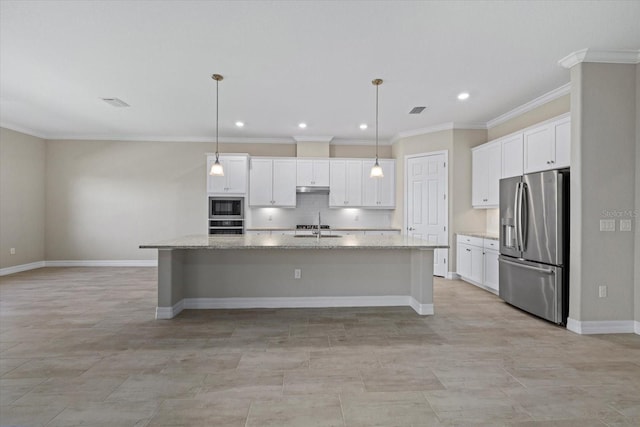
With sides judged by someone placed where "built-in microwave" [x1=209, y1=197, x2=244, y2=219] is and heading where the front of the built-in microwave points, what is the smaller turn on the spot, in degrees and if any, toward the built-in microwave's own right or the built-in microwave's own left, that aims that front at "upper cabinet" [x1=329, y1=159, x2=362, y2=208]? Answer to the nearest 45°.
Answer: approximately 90° to the built-in microwave's own left

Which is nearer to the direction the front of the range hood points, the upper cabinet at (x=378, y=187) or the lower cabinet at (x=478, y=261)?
the lower cabinet

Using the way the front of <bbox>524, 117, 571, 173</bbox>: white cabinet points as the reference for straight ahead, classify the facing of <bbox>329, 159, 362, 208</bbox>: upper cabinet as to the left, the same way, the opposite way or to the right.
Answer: to the left

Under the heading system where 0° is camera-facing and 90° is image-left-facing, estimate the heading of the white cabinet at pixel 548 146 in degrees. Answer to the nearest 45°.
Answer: approximately 45°

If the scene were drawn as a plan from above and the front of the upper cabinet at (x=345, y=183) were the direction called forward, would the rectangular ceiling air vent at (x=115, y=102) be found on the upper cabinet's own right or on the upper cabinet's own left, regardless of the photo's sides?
on the upper cabinet's own right

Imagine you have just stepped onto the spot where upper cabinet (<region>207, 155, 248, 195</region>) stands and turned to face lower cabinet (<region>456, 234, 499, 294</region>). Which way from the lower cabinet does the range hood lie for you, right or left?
left

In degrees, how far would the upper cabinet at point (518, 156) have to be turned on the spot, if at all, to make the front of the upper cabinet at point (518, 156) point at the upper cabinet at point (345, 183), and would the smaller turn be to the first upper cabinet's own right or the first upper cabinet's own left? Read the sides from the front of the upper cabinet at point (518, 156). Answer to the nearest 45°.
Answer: approximately 45° to the first upper cabinet's own right

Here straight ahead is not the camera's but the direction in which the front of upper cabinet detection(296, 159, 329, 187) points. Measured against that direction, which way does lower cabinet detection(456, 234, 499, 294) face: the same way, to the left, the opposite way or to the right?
to the right

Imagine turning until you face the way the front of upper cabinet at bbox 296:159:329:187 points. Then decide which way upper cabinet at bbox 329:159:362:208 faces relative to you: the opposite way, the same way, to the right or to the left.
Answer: the same way

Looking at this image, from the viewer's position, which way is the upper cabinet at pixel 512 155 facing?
facing the viewer and to the left of the viewer

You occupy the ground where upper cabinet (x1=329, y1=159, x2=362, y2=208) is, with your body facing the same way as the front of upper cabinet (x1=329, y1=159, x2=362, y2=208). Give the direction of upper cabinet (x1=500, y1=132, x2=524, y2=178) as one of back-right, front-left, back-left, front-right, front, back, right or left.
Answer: front-left

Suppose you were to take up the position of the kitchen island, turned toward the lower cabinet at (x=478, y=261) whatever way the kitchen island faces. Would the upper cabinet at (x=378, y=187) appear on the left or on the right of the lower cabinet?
left

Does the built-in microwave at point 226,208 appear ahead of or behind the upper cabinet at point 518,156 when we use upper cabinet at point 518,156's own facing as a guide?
ahead

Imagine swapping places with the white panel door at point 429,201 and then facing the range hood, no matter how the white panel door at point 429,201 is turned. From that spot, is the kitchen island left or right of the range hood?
left

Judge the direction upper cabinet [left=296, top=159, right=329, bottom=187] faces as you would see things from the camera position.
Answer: facing the viewer

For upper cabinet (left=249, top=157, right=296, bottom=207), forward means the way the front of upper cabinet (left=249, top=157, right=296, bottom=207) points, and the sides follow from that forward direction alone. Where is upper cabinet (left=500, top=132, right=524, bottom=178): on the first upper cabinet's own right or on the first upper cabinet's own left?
on the first upper cabinet's own left

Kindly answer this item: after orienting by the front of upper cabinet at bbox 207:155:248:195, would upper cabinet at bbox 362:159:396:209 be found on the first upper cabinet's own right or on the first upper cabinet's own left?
on the first upper cabinet's own left

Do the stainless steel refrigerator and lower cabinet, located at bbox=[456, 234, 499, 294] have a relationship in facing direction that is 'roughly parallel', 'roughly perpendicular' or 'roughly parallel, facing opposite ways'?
roughly parallel

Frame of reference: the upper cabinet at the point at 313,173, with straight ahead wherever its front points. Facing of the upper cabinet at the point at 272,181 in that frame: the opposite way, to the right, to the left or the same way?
the same way

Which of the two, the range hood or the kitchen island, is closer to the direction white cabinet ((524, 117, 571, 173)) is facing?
the kitchen island

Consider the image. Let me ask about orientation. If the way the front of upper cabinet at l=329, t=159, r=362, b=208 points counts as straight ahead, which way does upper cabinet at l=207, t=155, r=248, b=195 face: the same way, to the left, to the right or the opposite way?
the same way

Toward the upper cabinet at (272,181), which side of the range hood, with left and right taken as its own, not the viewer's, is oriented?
right
